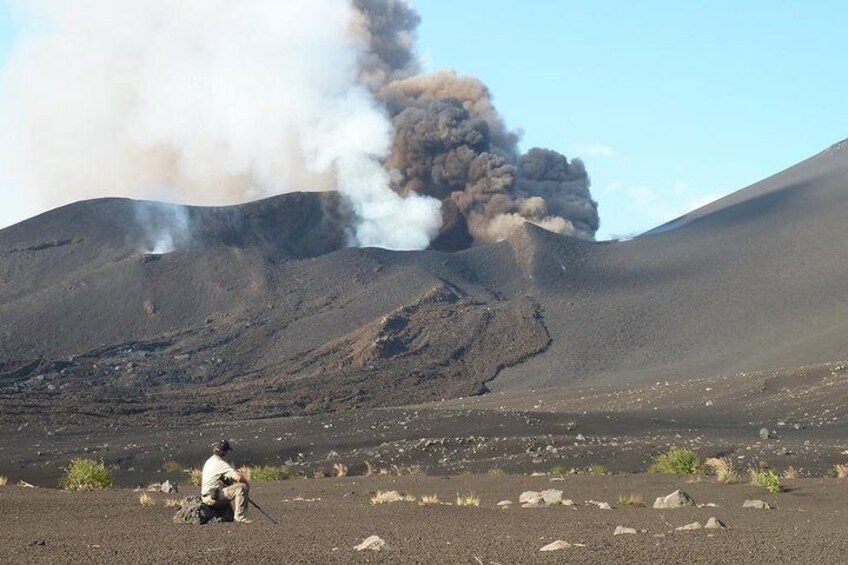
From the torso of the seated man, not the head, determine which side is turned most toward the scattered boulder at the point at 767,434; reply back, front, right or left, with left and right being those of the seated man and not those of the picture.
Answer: front

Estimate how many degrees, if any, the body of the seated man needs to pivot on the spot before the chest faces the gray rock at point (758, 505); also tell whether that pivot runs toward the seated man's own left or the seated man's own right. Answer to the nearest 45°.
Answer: approximately 45° to the seated man's own right

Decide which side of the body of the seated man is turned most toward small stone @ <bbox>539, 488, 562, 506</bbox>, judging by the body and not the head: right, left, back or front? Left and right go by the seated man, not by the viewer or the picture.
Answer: front

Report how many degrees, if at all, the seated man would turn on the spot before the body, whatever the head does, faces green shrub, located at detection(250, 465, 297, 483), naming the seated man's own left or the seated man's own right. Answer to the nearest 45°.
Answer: approximately 45° to the seated man's own left

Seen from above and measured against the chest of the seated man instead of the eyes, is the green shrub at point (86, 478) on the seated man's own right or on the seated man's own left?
on the seated man's own left

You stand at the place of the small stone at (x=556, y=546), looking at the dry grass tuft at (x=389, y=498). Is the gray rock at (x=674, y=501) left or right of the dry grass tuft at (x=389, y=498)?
right

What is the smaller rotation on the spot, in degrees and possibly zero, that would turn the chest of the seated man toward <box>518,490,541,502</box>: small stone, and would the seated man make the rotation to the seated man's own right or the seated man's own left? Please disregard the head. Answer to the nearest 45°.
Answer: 0° — they already face it

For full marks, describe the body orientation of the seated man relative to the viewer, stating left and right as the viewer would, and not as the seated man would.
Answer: facing away from the viewer and to the right of the viewer

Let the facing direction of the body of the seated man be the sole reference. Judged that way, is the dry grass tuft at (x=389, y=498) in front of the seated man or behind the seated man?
in front
